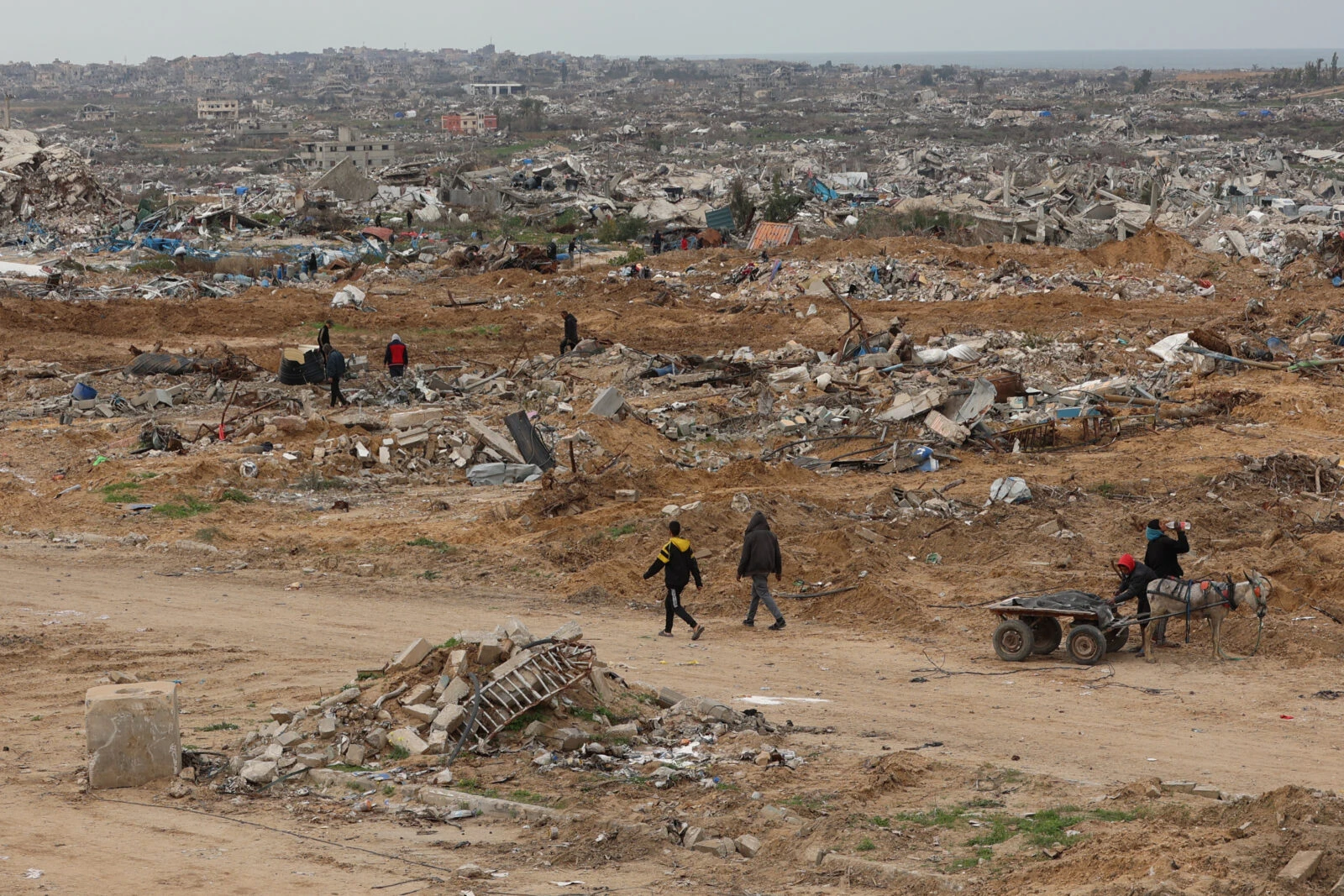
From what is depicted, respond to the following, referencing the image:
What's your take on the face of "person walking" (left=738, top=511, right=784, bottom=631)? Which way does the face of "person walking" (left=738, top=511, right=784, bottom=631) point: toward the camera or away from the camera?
away from the camera

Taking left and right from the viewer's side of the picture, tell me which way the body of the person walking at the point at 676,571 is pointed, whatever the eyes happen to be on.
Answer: facing away from the viewer and to the left of the viewer

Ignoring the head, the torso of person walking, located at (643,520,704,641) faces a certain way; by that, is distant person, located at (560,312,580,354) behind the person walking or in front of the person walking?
in front

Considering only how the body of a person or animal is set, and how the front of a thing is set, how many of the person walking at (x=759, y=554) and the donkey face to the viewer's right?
1

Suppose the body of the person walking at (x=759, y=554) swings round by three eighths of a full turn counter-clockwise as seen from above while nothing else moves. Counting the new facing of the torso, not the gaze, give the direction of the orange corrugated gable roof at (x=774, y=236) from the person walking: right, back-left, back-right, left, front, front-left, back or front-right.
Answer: back

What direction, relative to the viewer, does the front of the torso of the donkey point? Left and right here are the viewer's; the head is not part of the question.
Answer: facing to the right of the viewer
